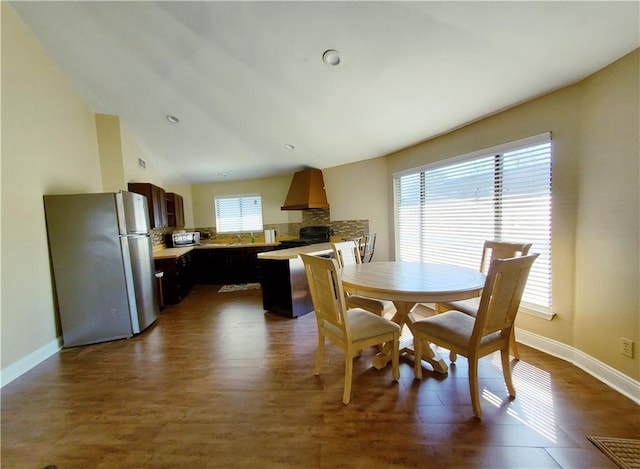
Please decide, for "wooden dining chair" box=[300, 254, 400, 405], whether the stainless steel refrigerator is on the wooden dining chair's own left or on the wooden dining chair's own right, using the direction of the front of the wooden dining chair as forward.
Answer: on the wooden dining chair's own left

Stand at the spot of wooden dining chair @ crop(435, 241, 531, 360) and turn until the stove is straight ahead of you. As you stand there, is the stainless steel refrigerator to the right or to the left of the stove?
left

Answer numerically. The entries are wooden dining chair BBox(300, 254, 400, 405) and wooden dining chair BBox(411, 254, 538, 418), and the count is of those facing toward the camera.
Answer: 0

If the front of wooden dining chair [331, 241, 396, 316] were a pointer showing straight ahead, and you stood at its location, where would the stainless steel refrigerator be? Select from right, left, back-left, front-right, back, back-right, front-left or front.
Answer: back-right

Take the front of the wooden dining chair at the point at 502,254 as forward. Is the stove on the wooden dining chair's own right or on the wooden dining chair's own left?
on the wooden dining chair's own right

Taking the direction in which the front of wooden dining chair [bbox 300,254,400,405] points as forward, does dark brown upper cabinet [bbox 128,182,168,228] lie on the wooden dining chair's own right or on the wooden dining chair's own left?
on the wooden dining chair's own left

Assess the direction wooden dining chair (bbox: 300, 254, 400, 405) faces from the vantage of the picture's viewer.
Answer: facing away from the viewer and to the right of the viewer

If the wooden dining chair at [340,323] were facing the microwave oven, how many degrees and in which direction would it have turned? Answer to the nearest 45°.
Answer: approximately 90° to its left

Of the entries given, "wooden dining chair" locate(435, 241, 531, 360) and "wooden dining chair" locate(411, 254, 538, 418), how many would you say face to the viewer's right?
0

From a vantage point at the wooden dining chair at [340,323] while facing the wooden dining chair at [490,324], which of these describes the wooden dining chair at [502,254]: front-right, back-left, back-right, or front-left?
front-left

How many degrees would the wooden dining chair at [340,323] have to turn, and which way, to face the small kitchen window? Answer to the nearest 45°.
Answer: approximately 90° to its left

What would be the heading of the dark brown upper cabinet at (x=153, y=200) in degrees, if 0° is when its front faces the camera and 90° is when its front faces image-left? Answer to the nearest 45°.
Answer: approximately 315°

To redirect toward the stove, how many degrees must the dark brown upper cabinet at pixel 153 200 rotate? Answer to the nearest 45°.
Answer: approximately 45° to its left

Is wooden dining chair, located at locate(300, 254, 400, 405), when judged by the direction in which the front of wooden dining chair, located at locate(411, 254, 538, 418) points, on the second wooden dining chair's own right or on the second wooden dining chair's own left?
on the second wooden dining chair's own left
